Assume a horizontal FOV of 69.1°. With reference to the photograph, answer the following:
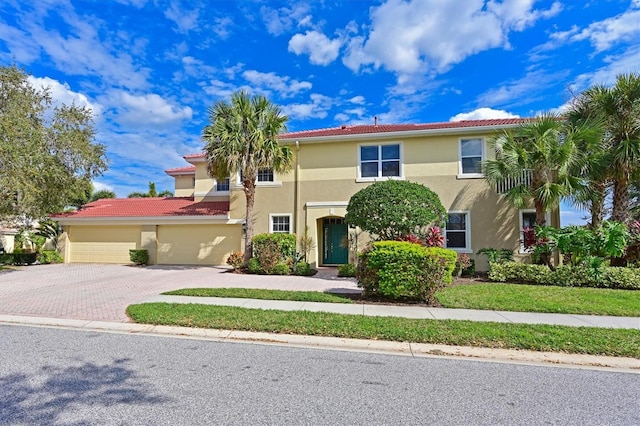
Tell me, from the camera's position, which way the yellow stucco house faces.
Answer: facing the viewer

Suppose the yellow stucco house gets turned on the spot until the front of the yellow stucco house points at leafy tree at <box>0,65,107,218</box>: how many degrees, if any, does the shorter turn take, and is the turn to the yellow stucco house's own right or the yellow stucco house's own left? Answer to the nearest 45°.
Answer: approximately 90° to the yellow stucco house's own right

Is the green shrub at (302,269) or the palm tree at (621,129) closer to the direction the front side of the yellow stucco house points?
the green shrub

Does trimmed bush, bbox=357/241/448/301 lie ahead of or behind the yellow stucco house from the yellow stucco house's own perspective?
ahead

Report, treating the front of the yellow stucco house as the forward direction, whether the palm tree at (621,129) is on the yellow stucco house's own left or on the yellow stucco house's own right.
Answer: on the yellow stucco house's own left

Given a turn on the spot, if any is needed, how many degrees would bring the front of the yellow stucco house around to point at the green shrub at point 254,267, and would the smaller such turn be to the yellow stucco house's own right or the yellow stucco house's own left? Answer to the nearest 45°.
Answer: approximately 45° to the yellow stucco house's own right

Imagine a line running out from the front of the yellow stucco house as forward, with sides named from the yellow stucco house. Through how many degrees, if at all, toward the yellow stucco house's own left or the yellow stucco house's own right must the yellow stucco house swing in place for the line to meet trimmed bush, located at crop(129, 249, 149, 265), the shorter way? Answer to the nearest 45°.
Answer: approximately 90° to the yellow stucco house's own right

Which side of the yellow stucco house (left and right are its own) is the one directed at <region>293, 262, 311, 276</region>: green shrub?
front

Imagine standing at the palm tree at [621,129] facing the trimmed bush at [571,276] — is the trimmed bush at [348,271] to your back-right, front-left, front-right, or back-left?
front-right

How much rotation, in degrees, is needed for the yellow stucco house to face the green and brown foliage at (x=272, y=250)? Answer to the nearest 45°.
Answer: approximately 45° to its right

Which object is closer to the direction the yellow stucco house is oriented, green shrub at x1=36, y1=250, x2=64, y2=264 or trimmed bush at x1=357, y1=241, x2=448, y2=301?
the trimmed bush

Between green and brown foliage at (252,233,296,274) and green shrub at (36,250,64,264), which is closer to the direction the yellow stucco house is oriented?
the green and brown foliage

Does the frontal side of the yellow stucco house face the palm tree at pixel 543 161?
no
